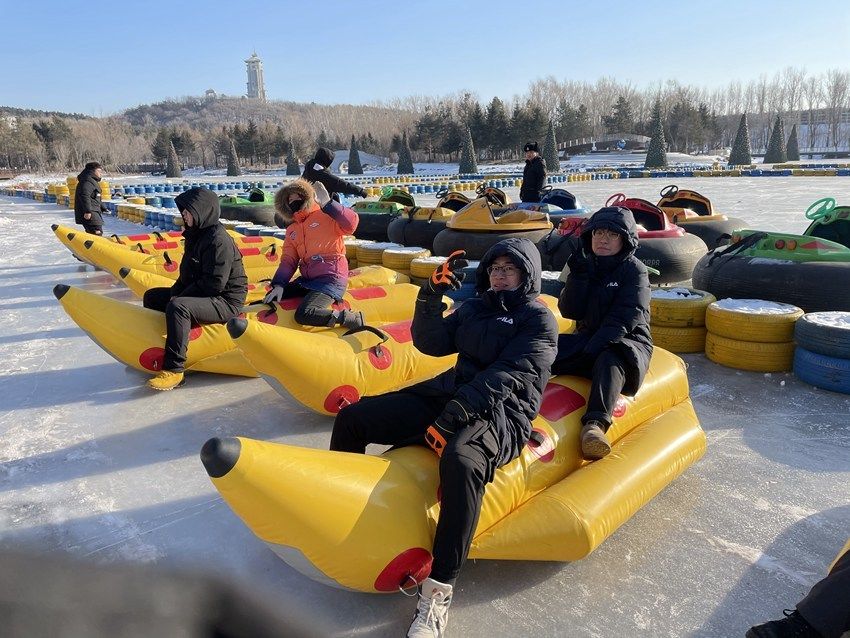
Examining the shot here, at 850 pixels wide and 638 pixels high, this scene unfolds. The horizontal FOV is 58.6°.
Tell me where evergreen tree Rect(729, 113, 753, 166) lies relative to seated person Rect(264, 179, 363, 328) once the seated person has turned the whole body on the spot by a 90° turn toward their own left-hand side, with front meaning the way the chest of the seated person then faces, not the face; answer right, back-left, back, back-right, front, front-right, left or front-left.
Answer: left

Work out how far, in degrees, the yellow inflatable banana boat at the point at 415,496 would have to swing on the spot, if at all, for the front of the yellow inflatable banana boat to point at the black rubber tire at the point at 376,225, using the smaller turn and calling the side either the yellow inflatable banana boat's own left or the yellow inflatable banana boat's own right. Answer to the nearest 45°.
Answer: approximately 135° to the yellow inflatable banana boat's own right

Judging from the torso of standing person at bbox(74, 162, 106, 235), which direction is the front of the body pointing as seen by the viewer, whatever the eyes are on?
to the viewer's right

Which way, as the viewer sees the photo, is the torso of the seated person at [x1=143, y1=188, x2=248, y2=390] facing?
to the viewer's left

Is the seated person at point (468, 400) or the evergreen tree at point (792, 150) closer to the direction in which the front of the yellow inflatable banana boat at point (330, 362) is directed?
the seated person

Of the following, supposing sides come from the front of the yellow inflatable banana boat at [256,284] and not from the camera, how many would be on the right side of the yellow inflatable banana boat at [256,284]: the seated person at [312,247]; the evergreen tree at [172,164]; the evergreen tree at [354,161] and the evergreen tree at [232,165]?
3

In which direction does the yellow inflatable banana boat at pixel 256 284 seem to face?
to the viewer's left

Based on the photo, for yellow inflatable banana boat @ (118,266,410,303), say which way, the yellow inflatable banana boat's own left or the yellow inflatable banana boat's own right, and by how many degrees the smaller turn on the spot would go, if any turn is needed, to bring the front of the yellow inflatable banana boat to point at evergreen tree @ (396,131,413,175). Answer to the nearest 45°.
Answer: approximately 90° to the yellow inflatable banana boat's own right
